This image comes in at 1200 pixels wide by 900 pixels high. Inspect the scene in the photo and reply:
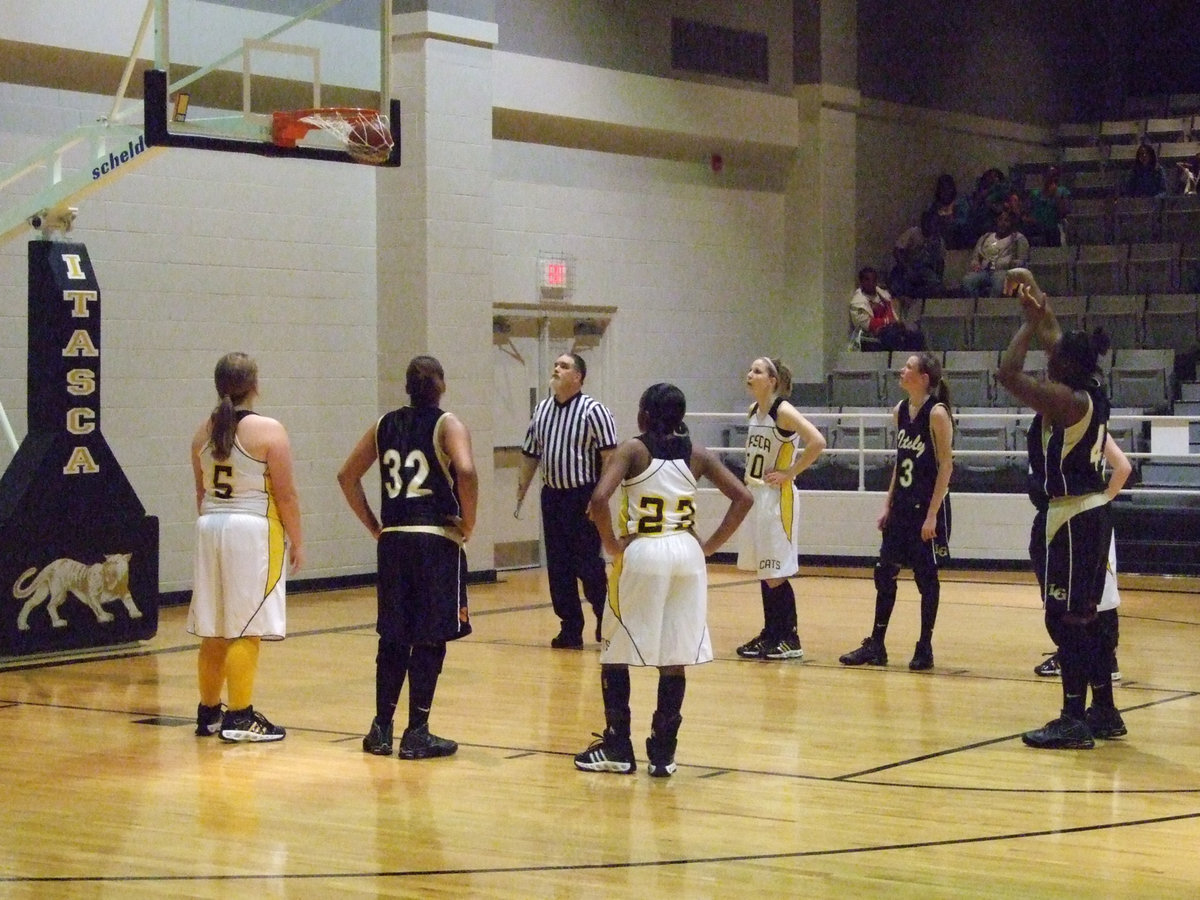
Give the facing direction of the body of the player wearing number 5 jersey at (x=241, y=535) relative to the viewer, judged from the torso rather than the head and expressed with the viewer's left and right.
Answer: facing away from the viewer and to the right of the viewer

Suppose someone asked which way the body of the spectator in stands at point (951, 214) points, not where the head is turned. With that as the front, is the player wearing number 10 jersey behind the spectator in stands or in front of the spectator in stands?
in front

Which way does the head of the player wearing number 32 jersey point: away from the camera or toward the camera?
away from the camera

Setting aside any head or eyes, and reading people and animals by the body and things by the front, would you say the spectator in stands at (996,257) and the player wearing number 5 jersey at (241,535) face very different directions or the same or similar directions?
very different directions

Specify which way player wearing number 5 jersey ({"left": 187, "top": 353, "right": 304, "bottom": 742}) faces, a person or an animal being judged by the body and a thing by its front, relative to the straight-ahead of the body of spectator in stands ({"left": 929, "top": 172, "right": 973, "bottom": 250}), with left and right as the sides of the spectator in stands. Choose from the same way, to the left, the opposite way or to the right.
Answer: the opposite way

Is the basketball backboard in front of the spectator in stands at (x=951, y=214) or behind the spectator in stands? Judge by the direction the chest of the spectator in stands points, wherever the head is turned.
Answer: in front

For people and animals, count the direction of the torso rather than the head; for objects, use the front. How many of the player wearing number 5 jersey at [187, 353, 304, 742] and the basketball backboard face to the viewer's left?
0

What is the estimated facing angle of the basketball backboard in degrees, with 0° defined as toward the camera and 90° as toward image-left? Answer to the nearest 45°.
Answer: approximately 315°
